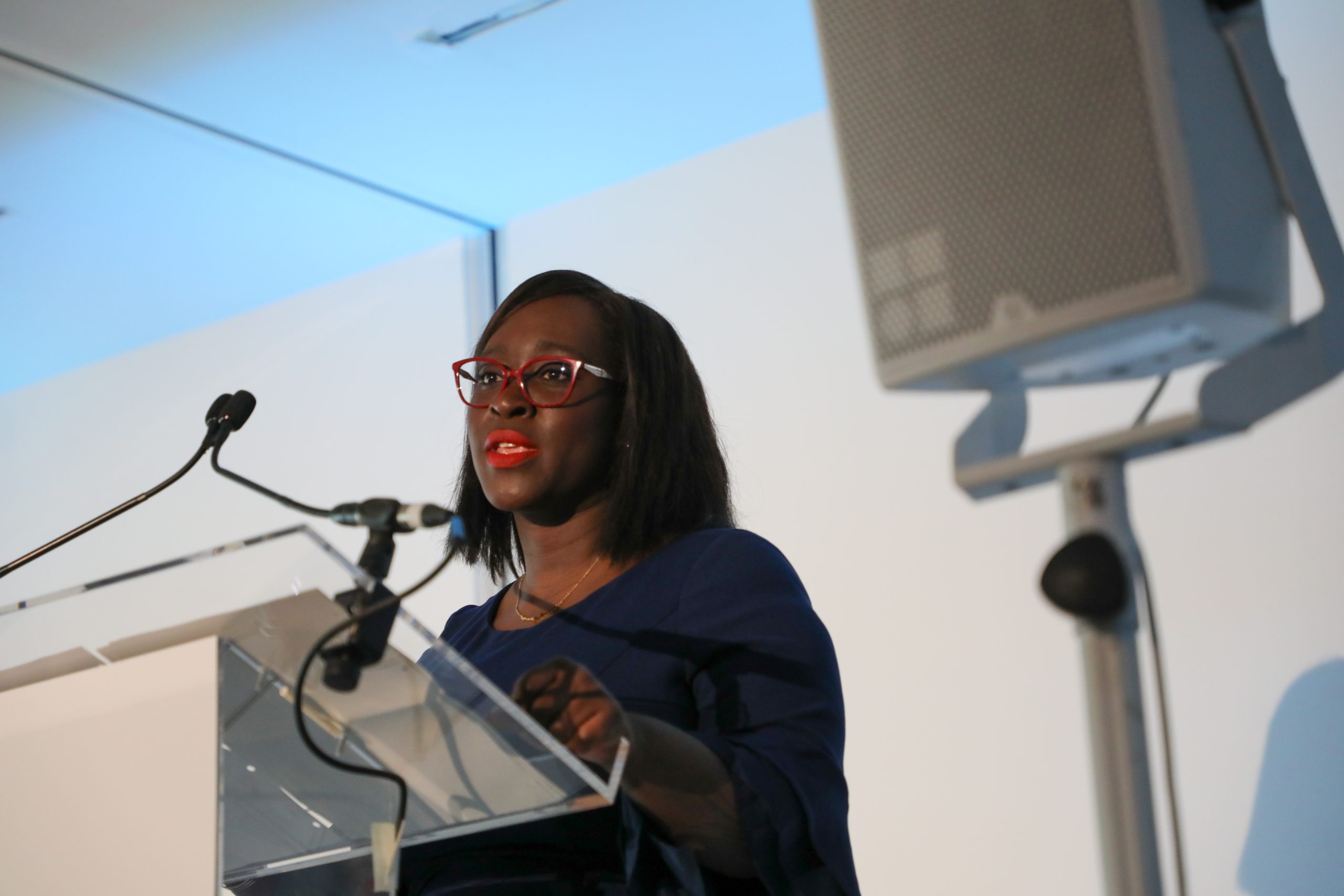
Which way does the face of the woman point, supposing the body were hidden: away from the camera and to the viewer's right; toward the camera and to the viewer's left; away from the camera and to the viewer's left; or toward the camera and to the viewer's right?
toward the camera and to the viewer's left

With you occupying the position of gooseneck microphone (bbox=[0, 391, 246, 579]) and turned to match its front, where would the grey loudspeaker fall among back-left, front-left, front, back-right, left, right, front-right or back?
front-right

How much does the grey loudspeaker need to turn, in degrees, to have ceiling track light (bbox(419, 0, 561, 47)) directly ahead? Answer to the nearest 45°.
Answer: approximately 90° to its right

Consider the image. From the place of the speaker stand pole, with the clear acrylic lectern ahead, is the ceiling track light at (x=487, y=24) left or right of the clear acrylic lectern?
right

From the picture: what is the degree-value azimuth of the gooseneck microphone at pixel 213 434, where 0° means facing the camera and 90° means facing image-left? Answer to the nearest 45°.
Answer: approximately 270°

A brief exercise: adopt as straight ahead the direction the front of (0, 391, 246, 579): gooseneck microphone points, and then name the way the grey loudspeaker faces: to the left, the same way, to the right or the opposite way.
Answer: the opposite way

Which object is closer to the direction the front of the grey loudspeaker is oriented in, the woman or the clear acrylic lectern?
the clear acrylic lectern

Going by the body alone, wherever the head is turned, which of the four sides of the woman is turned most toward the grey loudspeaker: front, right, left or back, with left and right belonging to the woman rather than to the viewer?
left

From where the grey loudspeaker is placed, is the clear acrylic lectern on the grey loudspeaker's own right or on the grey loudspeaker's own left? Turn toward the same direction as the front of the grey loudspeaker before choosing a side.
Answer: on the grey loudspeaker's own right

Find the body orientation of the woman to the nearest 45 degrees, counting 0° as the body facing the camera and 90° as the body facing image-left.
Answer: approximately 45°
